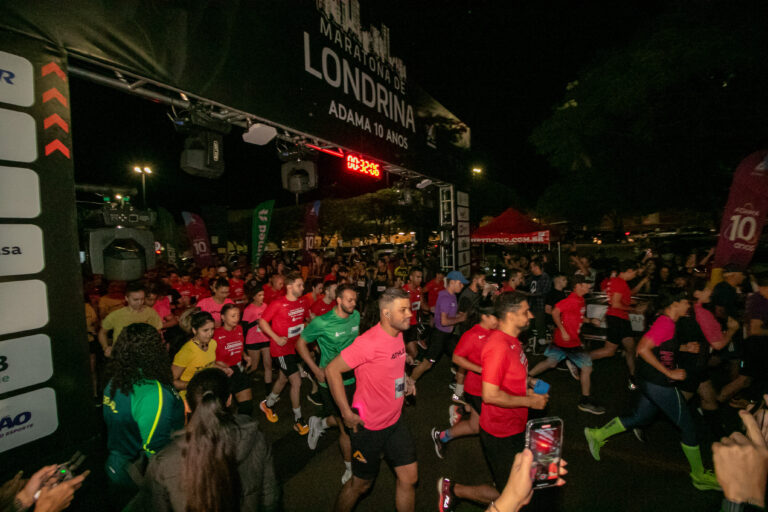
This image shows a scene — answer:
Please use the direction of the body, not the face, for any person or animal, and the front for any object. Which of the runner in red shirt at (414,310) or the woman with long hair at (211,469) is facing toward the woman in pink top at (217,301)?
the woman with long hair

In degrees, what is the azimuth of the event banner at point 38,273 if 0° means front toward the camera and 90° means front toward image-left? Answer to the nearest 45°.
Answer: approximately 315°

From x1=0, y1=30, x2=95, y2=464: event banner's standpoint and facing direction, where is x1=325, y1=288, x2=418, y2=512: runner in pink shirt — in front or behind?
in front

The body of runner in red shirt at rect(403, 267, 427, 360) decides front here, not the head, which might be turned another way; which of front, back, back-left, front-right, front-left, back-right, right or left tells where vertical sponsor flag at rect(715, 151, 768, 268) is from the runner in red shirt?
front-left

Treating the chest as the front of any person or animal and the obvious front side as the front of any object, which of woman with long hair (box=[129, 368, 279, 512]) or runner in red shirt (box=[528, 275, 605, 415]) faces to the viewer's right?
the runner in red shirt

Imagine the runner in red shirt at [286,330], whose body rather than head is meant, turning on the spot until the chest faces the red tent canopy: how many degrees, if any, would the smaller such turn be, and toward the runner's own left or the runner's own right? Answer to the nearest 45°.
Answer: approximately 90° to the runner's own left

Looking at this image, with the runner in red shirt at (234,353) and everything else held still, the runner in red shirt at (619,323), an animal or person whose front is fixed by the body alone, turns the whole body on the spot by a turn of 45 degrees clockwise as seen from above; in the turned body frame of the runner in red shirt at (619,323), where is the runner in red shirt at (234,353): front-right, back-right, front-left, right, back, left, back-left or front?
right

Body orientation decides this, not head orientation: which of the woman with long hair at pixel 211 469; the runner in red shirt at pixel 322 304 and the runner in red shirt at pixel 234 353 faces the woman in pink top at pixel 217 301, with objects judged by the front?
the woman with long hair

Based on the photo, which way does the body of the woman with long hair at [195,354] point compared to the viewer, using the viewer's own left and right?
facing the viewer and to the right of the viewer

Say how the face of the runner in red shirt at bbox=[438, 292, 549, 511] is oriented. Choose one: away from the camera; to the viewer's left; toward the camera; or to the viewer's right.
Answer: to the viewer's right

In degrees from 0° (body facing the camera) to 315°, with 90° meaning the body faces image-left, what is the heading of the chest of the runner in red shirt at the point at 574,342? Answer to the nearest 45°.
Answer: approximately 270°
